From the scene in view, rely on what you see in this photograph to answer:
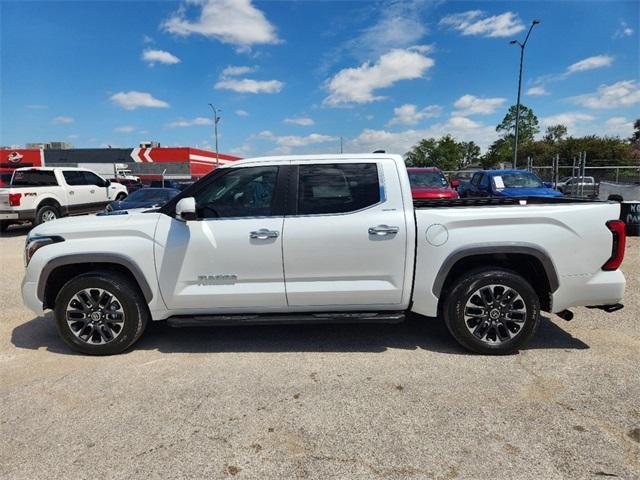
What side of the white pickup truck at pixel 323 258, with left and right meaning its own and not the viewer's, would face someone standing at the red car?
right

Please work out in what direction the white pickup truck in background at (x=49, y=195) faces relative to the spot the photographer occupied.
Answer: facing away from the viewer and to the right of the viewer

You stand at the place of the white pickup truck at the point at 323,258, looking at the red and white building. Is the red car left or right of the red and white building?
right

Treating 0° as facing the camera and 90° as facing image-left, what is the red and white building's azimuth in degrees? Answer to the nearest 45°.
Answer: approximately 0°

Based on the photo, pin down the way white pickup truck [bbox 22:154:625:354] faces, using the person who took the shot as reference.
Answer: facing to the left of the viewer

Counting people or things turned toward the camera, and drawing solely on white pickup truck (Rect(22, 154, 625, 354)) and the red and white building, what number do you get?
1
